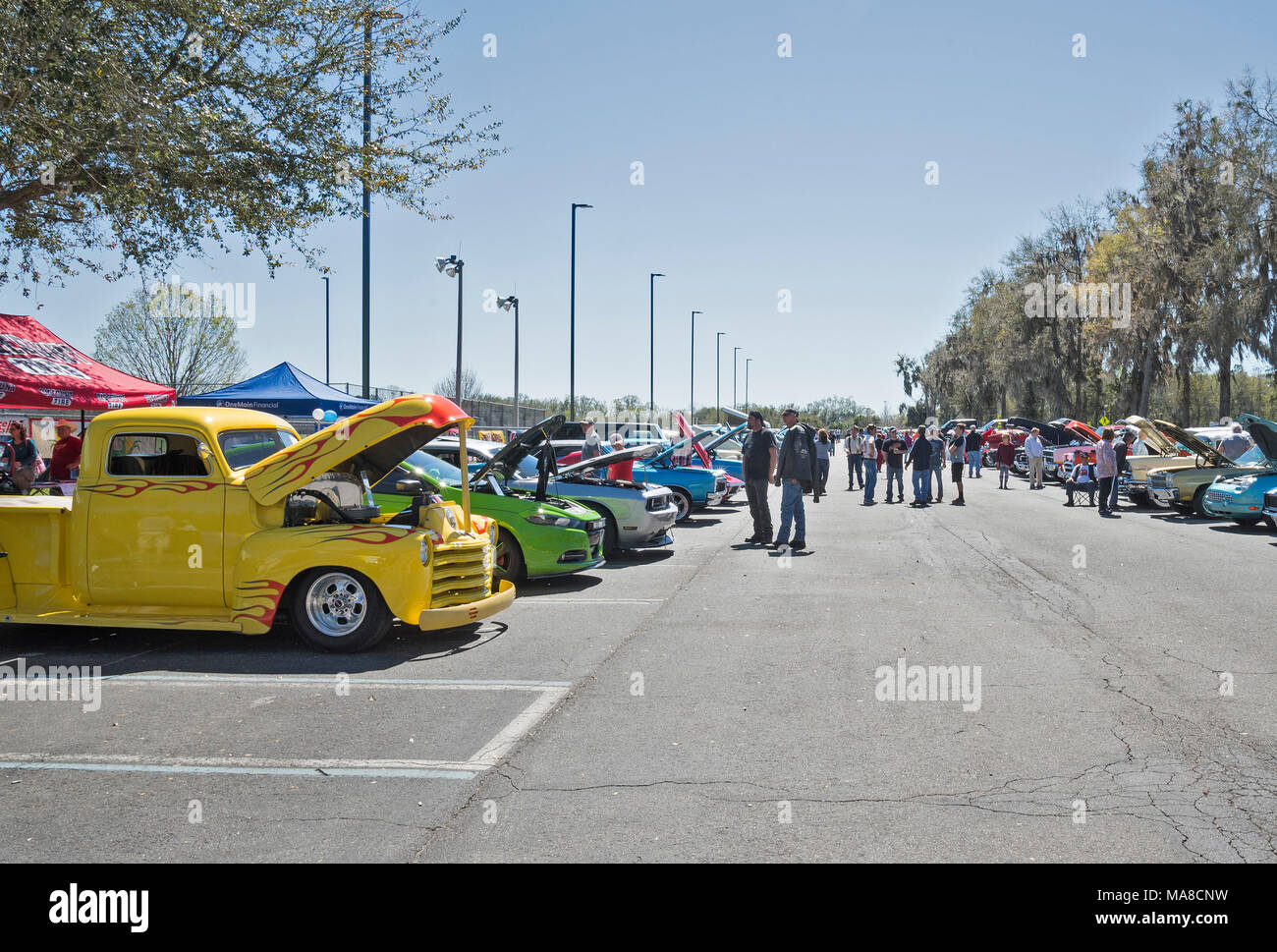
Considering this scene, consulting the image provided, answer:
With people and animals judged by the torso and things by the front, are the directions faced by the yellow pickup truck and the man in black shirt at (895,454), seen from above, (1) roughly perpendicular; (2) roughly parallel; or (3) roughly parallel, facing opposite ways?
roughly perpendicular

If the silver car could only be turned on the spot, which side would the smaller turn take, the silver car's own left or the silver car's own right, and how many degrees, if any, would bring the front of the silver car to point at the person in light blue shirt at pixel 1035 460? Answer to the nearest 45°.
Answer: approximately 90° to the silver car's own left

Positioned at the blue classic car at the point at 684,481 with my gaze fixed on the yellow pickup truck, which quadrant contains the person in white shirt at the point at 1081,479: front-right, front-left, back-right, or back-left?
back-left

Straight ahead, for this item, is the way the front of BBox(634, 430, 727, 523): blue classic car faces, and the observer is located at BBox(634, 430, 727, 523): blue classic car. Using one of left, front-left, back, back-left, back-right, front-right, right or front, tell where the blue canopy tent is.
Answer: back-right

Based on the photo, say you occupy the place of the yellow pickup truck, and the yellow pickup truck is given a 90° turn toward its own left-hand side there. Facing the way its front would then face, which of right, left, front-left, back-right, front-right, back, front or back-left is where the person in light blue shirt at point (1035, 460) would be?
front
